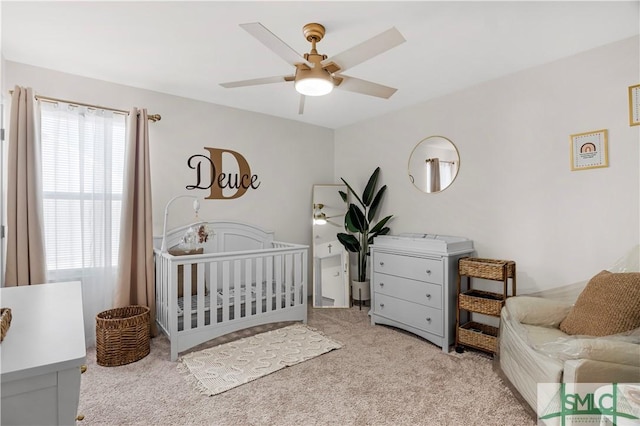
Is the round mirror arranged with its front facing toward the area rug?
yes

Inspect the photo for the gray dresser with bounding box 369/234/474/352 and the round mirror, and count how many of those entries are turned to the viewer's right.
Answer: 0

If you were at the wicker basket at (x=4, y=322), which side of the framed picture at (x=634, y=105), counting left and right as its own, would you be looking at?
front

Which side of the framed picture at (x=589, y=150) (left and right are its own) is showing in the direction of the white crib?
front

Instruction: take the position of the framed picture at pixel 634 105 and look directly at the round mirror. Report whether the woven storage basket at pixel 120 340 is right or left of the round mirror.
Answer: left

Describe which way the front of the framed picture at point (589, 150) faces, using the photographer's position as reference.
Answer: facing the viewer and to the left of the viewer

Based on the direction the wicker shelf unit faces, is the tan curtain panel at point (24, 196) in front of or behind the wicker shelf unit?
in front

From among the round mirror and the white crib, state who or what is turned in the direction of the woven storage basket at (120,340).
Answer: the round mirror

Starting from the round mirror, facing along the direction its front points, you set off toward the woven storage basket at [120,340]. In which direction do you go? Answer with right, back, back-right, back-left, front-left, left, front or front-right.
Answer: front

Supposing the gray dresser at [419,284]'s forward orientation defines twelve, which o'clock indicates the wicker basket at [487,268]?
The wicker basket is roughly at 8 o'clock from the gray dresser.

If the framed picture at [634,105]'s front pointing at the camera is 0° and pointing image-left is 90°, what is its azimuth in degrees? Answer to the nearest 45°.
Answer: approximately 45°

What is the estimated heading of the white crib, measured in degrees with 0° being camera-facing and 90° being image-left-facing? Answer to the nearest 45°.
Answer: approximately 315°

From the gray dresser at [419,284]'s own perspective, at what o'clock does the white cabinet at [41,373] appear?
The white cabinet is roughly at 11 o'clock from the gray dresser.

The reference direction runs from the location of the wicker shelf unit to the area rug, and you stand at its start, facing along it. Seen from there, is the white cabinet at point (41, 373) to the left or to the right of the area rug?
left

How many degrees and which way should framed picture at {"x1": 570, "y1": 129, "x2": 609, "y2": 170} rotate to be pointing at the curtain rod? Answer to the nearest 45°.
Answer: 0° — it already faces it
